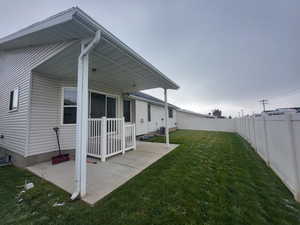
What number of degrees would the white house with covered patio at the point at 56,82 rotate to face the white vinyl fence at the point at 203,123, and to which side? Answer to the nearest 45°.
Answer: approximately 90° to its left

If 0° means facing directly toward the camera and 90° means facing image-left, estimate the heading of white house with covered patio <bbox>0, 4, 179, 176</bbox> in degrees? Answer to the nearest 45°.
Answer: approximately 315°

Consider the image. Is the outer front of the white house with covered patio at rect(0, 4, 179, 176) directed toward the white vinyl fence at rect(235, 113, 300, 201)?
yes
